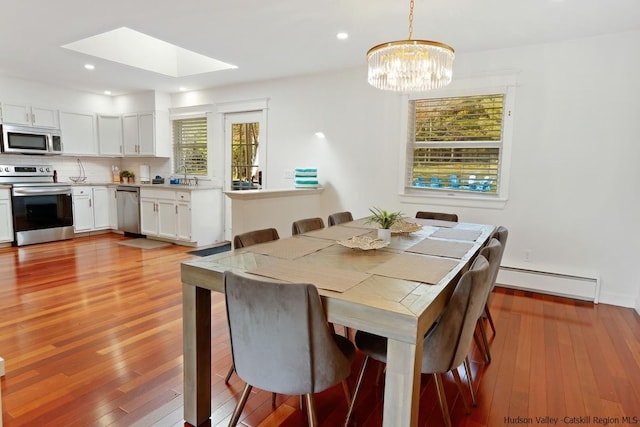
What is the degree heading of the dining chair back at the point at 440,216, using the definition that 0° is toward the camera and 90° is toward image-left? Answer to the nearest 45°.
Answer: approximately 0°

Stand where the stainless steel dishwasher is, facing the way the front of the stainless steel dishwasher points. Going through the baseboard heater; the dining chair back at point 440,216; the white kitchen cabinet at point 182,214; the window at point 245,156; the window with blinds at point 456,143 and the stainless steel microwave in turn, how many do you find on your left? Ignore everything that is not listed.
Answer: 5

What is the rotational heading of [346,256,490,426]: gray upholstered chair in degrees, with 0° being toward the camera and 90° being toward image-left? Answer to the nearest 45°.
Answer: approximately 90°

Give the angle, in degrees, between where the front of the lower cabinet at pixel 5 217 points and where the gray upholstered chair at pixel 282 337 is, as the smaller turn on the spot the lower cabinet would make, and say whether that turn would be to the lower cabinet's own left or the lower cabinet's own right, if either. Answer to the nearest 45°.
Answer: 0° — it already faces it

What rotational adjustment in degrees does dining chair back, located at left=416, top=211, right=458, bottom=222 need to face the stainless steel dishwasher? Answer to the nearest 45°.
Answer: approximately 90° to its right

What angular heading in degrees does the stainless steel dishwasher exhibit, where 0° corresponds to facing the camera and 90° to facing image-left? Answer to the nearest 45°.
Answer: approximately 45°

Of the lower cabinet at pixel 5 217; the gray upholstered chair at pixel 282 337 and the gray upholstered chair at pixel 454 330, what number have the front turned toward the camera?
1

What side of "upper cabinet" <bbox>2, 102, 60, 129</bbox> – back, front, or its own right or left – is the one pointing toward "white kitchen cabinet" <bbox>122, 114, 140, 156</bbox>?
left

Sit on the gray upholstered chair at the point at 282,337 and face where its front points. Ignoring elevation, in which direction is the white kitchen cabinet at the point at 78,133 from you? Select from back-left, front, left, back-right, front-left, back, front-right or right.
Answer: left

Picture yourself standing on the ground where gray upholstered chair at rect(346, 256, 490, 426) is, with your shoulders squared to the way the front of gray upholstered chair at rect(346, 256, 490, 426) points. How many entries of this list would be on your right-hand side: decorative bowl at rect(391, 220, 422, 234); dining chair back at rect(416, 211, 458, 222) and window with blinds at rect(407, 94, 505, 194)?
3

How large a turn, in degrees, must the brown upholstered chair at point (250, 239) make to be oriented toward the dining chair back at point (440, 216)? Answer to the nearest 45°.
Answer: approximately 90° to its left

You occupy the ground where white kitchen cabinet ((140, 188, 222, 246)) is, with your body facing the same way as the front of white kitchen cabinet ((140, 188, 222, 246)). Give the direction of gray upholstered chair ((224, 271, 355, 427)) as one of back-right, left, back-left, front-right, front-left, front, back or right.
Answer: front-left

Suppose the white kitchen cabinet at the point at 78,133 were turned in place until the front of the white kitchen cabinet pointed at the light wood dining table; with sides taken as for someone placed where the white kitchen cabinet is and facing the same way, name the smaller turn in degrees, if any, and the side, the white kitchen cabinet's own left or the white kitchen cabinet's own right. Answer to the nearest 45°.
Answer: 0° — it already faces it

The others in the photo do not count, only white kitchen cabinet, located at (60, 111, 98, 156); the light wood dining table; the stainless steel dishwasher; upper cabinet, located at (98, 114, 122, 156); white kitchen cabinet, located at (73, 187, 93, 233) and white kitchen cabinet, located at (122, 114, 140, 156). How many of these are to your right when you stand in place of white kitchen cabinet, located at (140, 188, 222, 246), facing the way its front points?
5

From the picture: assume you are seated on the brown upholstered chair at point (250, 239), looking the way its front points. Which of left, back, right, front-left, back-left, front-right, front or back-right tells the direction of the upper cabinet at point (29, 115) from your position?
back
